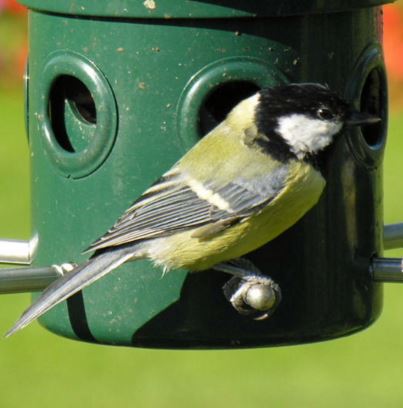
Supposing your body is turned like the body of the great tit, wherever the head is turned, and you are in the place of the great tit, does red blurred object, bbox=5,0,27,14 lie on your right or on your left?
on your left

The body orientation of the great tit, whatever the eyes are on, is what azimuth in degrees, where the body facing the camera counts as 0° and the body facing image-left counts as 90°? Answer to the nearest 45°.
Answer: approximately 270°
